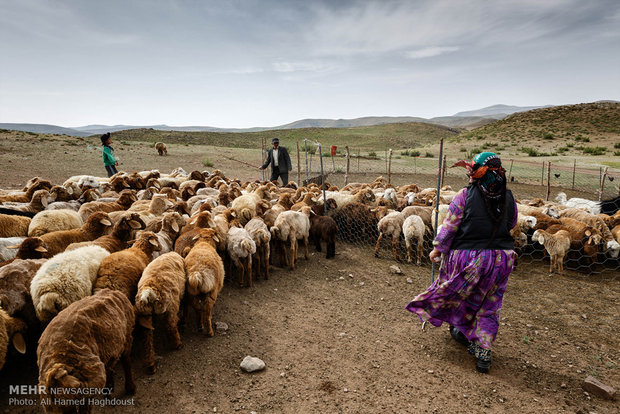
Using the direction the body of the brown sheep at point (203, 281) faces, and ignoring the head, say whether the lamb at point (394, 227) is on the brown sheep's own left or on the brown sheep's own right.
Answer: on the brown sheep's own right

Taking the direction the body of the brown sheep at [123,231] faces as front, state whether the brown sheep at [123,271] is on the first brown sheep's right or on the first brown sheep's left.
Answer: on the first brown sheep's right

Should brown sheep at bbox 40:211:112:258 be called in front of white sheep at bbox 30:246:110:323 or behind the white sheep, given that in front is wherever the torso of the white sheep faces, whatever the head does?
in front

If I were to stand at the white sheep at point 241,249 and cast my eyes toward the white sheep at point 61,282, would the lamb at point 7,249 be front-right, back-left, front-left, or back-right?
front-right

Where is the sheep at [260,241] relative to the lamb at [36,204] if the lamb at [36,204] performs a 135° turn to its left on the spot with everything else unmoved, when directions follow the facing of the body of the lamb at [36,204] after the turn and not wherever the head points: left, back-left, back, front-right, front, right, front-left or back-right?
back

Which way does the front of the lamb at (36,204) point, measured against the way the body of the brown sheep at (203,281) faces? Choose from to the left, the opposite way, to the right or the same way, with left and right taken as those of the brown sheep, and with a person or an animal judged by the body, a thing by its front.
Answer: to the right

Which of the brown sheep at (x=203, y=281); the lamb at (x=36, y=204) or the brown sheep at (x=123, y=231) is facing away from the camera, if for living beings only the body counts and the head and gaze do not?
the brown sheep at (x=203, y=281)

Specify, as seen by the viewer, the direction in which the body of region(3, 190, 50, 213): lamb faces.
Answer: to the viewer's right

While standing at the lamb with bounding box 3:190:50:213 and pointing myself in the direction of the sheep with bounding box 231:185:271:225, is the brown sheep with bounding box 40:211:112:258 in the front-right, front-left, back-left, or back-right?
front-right

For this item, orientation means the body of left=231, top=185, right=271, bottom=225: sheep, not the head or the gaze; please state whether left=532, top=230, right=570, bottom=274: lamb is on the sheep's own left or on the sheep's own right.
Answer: on the sheep's own right

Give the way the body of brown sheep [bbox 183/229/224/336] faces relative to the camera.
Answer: away from the camera

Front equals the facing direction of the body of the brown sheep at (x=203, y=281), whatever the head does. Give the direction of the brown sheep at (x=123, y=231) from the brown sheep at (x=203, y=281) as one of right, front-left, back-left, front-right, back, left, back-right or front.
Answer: front-left

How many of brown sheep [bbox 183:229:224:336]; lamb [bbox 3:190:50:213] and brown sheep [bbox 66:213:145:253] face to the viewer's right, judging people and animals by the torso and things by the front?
2
